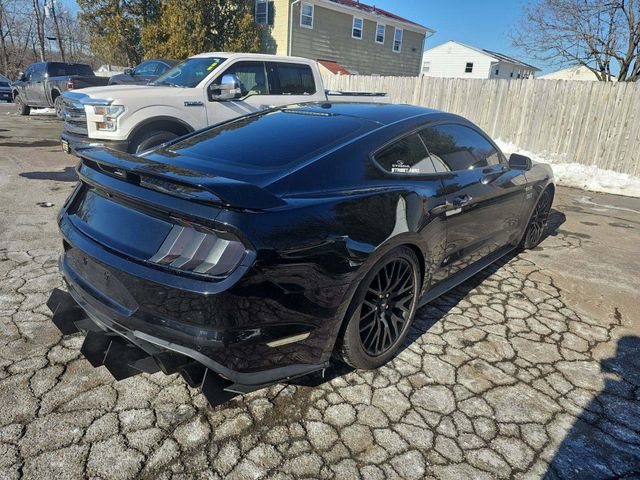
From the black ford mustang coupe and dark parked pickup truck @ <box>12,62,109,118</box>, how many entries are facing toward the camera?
0

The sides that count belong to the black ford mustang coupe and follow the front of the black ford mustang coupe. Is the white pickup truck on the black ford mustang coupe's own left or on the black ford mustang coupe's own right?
on the black ford mustang coupe's own left

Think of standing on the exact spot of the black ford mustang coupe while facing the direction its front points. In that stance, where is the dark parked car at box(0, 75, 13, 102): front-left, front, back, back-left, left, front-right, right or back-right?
left

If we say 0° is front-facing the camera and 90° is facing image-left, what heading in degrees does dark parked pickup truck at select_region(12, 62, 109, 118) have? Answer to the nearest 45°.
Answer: approximately 135°

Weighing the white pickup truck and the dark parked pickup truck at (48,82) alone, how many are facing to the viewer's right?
0

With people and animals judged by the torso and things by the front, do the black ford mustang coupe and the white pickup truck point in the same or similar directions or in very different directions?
very different directions

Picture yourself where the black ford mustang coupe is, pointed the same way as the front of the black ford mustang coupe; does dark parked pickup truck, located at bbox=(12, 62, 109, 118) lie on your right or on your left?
on your left

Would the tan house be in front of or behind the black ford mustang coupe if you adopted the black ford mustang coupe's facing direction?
in front

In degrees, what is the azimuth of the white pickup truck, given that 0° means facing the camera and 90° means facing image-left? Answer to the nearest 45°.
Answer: approximately 45°

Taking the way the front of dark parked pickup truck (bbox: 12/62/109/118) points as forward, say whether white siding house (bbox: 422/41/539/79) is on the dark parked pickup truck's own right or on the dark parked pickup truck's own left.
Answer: on the dark parked pickup truck's own right

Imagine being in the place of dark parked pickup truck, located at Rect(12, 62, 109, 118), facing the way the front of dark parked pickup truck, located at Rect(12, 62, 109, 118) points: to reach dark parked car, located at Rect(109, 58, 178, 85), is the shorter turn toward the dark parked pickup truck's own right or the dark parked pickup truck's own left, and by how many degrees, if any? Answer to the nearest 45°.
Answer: approximately 180°

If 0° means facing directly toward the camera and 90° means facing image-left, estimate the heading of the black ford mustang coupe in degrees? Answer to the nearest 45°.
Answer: approximately 225°

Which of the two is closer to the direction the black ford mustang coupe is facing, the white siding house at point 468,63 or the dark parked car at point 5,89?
the white siding house

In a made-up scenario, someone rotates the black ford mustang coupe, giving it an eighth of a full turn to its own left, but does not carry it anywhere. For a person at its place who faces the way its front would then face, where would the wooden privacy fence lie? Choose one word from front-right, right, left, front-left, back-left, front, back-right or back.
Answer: front-right

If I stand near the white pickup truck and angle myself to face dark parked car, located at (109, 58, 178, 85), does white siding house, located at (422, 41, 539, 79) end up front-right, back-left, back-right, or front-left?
front-right
